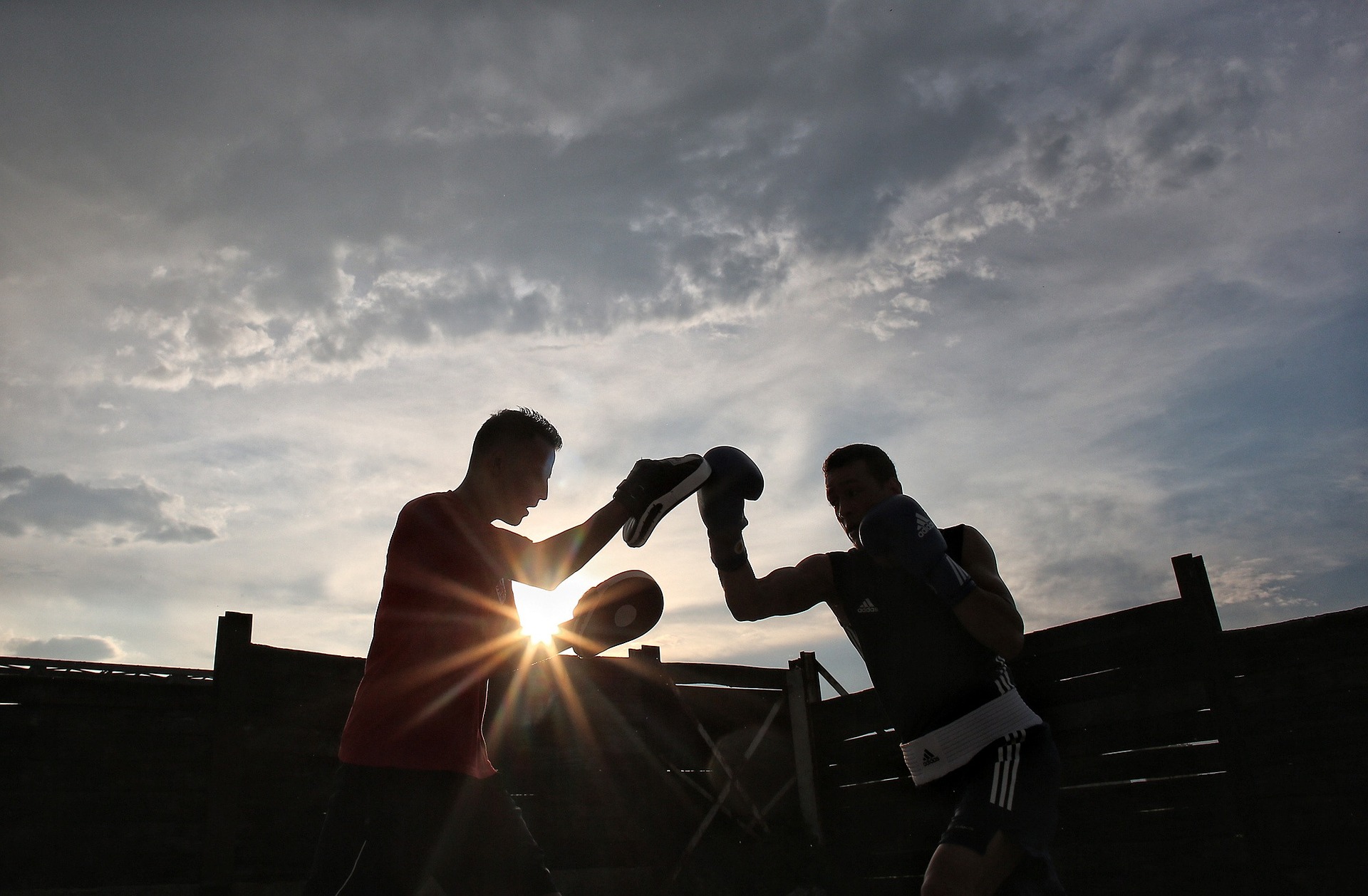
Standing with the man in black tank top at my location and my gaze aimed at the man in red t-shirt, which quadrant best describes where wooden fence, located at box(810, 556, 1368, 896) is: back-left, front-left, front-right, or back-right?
back-right

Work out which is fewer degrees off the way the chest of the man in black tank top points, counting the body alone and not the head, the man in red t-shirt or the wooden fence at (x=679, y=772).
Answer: the man in red t-shirt

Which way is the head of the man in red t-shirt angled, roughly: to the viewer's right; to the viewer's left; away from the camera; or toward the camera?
to the viewer's right

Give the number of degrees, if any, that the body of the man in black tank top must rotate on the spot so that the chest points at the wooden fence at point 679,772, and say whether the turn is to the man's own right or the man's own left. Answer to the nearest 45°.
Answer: approximately 90° to the man's own right

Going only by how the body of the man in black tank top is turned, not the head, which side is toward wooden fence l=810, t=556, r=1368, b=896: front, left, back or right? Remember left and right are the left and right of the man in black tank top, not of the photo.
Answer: back

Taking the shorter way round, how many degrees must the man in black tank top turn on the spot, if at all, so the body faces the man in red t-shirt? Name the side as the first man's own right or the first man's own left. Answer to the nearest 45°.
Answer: approximately 45° to the first man's own right

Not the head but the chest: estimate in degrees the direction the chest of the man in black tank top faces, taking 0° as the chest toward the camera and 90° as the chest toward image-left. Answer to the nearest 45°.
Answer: approximately 45°
